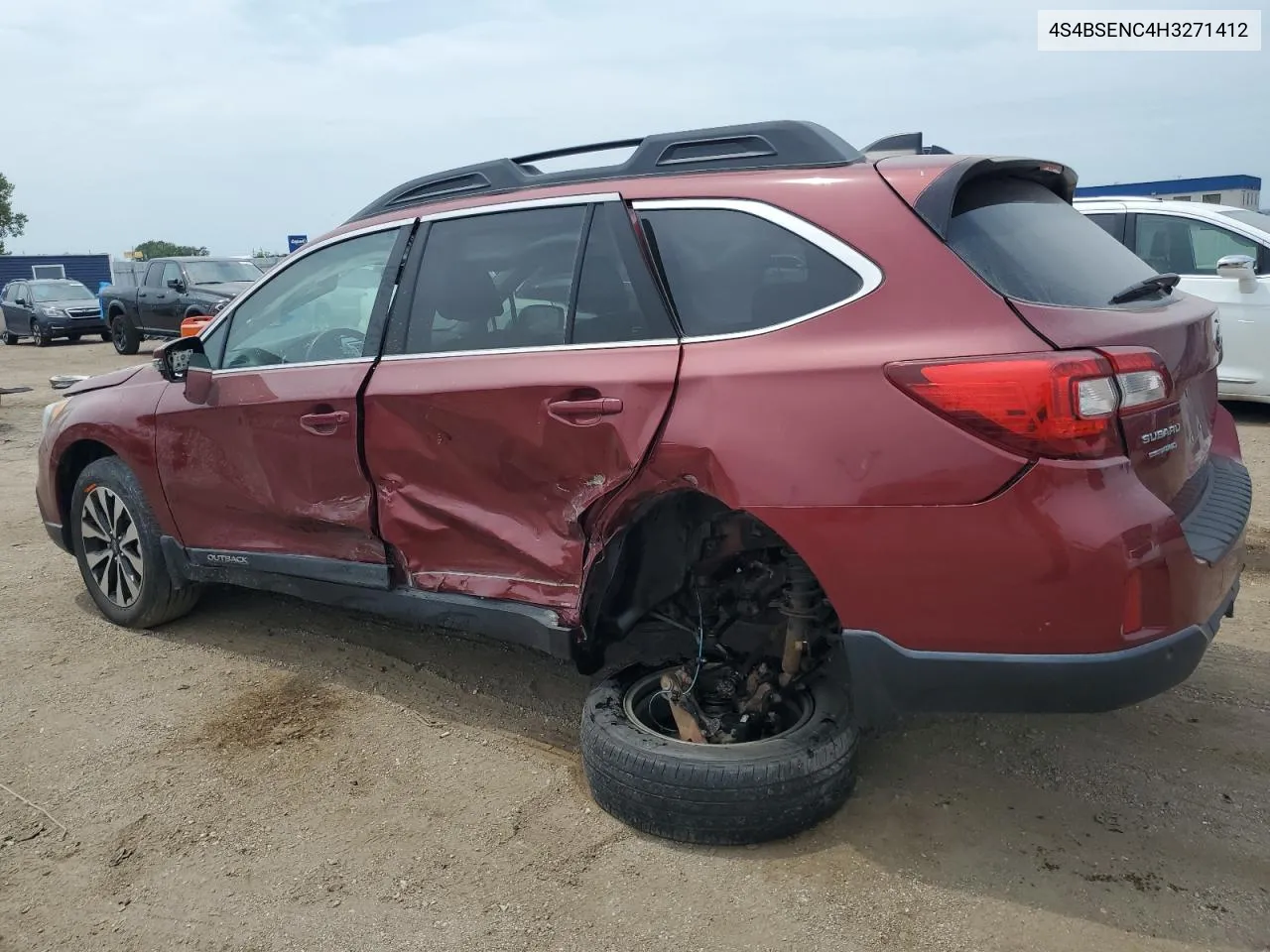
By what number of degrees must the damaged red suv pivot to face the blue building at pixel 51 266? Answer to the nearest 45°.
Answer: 0° — it already faces it

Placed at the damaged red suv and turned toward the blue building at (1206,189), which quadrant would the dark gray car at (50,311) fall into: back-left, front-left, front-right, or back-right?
front-left

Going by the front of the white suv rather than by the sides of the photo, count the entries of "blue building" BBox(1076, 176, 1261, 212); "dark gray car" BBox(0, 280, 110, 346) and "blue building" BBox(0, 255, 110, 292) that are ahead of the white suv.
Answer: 0

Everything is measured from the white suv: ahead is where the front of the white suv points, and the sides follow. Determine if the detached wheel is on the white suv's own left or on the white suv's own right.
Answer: on the white suv's own right

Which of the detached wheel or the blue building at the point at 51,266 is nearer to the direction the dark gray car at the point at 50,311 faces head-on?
the detached wheel

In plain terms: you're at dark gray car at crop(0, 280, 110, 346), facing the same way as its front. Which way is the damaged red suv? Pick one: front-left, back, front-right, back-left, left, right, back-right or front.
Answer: front-right

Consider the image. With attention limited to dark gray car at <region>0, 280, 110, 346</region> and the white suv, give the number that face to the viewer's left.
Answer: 0

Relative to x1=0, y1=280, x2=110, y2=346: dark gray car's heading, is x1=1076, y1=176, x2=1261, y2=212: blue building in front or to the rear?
in front

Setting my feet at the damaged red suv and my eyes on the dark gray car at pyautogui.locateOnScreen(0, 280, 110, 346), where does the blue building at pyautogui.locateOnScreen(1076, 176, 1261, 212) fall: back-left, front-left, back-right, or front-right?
front-right

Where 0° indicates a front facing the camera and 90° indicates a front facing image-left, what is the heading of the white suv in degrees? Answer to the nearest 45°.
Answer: approximately 315°

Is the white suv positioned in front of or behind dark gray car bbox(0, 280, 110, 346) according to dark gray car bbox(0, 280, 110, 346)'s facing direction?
in front

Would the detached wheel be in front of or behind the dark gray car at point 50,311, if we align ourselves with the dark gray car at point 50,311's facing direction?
in front

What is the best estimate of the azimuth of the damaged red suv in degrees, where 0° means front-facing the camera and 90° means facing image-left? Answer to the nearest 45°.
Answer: approximately 135°

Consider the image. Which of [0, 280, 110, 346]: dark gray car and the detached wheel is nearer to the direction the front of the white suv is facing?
the detached wheel

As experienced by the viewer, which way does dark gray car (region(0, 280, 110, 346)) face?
facing the viewer and to the right of the viewer

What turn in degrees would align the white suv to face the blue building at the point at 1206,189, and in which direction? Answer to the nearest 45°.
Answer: approximately 135° to its left

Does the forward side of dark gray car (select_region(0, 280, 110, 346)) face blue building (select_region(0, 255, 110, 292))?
no
